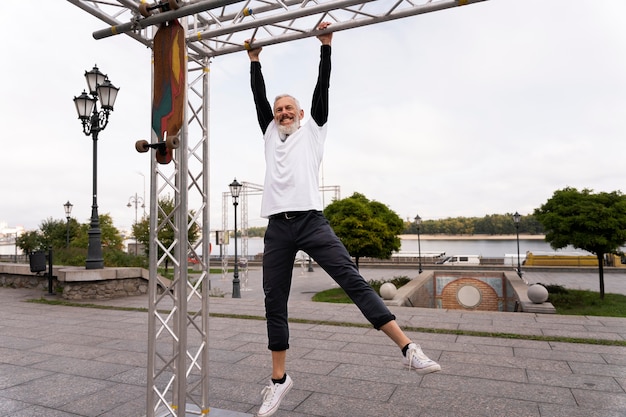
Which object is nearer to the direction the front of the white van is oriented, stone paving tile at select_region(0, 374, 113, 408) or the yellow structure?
the stone paving tile

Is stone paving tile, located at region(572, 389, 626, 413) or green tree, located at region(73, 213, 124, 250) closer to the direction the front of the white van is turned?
the green tree

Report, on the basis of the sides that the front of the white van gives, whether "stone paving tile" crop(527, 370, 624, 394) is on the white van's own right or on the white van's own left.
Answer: on the white van's own left

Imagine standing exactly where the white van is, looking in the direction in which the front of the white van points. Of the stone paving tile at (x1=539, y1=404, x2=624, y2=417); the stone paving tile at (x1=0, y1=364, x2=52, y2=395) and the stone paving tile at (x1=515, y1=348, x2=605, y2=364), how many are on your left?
3

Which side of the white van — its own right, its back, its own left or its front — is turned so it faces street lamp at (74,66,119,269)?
left

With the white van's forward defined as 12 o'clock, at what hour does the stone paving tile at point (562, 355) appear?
The stone paving tile is roughly at 9 o'clock from the white van.

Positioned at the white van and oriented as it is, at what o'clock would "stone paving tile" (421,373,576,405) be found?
The stone paving tile is roughly at 9 o'clock from the white van.

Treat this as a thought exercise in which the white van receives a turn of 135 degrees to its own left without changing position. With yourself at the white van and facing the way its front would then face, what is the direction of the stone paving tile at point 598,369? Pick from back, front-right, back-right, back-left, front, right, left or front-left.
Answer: front-right

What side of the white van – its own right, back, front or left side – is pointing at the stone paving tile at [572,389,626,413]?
left

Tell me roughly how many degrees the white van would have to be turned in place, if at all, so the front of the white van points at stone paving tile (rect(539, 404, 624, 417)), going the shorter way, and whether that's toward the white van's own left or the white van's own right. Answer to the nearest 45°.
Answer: approximately 90° to the white van's own left

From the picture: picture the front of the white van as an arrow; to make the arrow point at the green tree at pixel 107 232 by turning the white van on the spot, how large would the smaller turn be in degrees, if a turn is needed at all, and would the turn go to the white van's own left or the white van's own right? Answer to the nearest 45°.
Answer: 0° — it already faces it

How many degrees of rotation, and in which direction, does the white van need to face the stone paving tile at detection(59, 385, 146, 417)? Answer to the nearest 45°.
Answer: approximately 90° to its left

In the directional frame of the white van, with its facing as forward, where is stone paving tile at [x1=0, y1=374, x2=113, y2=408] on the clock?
The stone paving tile is roughly at 9 o'clock from the white van.

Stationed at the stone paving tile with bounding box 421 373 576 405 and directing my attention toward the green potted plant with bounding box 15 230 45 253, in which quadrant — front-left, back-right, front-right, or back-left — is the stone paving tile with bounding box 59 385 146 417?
front-left

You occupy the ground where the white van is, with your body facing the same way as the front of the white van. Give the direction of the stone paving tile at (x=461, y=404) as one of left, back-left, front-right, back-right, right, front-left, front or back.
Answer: left

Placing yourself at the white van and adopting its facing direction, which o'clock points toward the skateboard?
The skateboard is roughly at 9 o'clock from the white van.

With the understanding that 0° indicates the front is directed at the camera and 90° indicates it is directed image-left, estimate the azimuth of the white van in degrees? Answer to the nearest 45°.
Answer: approximately 90°
